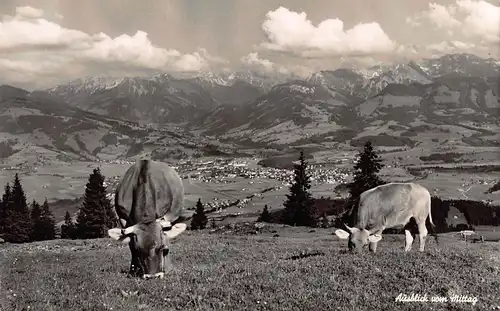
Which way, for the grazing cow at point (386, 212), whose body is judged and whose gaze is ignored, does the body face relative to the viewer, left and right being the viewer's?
facing the viewer and to the left of the viewer

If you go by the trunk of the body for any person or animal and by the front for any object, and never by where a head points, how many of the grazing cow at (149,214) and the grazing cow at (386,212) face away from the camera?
0

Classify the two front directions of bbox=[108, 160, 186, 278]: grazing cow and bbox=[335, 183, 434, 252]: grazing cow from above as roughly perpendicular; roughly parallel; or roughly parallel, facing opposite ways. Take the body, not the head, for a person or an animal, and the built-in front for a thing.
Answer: roughly perpendicular

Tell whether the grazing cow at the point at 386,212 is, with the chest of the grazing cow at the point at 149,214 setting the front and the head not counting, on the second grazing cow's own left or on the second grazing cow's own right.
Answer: on the second grazing cow's own left

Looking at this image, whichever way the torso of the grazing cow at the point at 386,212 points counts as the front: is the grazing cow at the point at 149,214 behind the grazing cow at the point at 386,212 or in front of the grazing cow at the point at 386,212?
in front

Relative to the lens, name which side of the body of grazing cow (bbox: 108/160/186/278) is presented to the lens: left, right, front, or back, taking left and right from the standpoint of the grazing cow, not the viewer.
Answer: front
